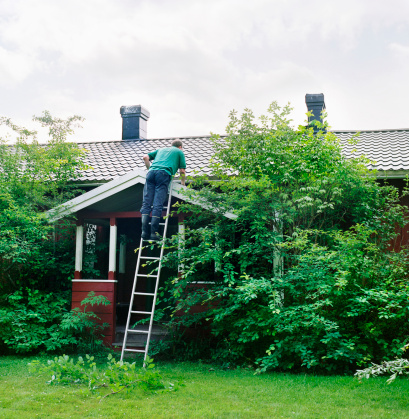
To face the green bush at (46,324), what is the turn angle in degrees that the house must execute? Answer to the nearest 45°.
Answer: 0° — it already faces it

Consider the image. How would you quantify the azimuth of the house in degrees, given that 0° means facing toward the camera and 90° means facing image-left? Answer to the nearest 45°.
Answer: approximately 0°

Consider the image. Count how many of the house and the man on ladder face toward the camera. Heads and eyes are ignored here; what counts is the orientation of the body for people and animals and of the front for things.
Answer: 1

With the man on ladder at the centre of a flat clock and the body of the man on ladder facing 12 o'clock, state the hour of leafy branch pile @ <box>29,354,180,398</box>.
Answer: The leafy branch pile is roughly at 7 o'clock from the man on ladder.

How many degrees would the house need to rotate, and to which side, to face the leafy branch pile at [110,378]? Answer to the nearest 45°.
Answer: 0° — it already faces it

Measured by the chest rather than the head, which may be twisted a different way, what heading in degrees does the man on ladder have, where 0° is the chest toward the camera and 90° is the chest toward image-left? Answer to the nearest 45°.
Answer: approximately 225°
